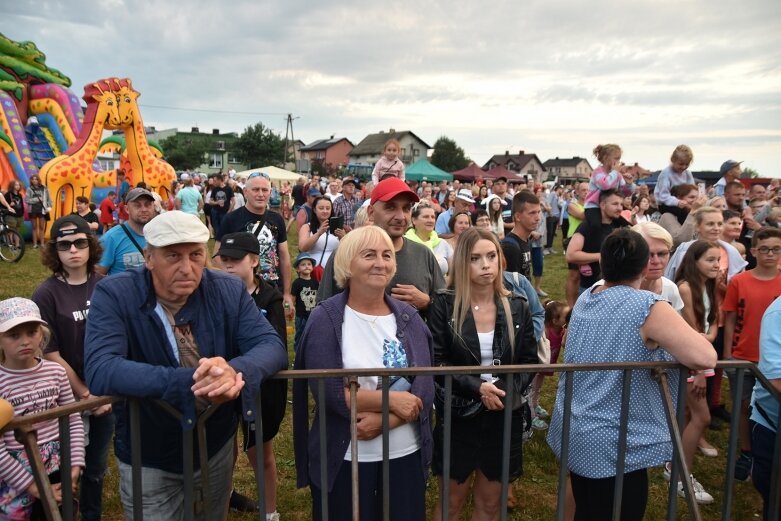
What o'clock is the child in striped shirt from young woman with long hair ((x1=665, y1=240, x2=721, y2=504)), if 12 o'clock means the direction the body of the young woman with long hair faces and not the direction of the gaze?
The child in striped shirt is roughly at 3 o'clock from the young woman with long hair.

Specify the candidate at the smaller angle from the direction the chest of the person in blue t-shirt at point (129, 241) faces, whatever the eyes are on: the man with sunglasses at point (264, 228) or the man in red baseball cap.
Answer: the man in red baseball cap

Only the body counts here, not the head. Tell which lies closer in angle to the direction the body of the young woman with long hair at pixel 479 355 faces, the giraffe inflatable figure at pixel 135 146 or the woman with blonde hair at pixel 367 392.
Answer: the woman with blonde hair

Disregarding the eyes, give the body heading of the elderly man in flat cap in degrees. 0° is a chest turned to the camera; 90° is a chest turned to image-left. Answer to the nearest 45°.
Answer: approximately 315°

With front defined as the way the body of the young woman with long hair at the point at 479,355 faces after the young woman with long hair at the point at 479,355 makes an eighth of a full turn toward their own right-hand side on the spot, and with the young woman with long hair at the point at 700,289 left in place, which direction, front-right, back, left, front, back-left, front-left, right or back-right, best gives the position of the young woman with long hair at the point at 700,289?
back

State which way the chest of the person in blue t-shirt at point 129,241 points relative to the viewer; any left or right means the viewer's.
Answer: facing the viewer and to the right of the viewer

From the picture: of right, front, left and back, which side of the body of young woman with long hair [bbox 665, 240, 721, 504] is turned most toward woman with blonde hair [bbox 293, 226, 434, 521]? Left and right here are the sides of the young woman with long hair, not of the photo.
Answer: right

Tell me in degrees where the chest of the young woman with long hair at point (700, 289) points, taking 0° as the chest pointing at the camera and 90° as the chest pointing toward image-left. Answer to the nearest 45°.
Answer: approximately 315°

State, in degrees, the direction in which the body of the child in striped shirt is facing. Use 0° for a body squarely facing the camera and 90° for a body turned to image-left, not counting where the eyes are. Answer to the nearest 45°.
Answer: approximately 0°

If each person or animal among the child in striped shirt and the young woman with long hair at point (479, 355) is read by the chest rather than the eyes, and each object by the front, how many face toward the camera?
2

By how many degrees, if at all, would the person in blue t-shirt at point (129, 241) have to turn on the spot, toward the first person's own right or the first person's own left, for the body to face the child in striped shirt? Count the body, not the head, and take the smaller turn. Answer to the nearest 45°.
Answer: approximately 45° to the first person's own right

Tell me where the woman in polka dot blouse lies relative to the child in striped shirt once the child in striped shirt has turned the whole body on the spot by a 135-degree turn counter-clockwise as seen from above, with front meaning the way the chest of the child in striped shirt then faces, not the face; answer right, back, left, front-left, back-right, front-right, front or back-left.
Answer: right

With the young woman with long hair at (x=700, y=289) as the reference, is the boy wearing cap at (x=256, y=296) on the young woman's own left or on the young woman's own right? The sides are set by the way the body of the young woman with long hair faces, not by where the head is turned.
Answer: on the young woman's own right

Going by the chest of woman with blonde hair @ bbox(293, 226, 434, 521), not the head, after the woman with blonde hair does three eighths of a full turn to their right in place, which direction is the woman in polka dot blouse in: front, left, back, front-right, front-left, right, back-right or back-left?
back
